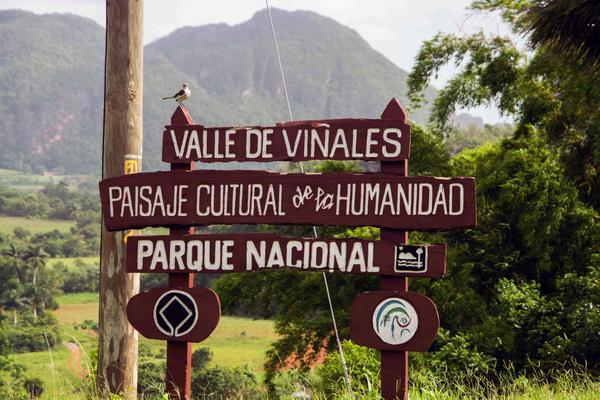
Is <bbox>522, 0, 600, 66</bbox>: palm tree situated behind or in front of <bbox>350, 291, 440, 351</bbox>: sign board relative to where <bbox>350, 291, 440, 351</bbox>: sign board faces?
behind

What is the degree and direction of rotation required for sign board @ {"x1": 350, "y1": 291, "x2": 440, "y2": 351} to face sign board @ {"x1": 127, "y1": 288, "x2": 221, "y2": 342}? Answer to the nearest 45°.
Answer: approximately 90° to its right

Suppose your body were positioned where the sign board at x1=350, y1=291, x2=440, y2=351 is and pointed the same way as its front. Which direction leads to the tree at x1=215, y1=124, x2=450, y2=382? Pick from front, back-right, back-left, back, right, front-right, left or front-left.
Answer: back

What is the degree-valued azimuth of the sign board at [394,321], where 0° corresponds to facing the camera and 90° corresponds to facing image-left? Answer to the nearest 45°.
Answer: approximately 0°

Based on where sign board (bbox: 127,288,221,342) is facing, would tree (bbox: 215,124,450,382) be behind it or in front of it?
behind

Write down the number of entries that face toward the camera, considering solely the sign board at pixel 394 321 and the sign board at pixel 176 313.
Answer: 2

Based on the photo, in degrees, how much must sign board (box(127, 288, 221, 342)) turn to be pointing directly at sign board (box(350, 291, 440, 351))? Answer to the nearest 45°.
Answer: approximately 90° to its left

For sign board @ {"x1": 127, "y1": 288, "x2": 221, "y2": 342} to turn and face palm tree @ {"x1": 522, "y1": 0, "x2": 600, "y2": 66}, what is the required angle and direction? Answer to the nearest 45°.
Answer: approximately 90° to its left

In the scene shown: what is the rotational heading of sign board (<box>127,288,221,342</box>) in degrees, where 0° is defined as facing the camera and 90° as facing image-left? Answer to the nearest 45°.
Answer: approximately 0°

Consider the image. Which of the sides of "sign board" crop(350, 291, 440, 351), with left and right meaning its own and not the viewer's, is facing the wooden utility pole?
right
